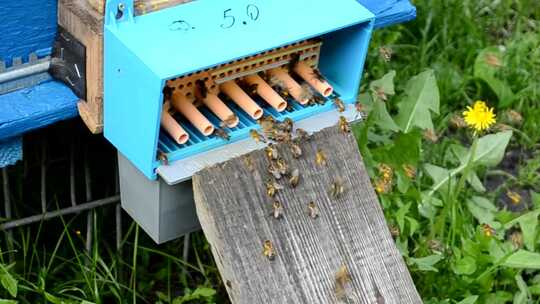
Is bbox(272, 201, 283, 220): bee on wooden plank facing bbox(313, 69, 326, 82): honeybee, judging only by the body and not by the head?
yes

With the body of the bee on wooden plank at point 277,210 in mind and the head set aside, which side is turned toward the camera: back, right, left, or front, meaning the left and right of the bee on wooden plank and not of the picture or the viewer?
back

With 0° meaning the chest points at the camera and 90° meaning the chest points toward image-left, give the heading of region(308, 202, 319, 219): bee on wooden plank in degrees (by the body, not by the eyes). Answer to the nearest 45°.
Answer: approximately 180°
